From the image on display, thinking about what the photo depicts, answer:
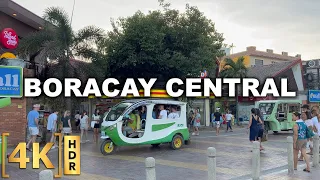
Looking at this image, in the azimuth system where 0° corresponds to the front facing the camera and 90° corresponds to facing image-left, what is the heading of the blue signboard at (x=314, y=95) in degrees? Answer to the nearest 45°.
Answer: approximately 0°

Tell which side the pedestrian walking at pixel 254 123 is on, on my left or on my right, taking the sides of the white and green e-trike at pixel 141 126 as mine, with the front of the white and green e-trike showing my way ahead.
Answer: on my left

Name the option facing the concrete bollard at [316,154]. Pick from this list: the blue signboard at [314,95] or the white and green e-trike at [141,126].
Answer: the blue signboard

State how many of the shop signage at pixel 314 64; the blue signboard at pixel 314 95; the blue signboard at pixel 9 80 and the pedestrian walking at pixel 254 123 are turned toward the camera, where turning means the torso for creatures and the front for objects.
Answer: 3

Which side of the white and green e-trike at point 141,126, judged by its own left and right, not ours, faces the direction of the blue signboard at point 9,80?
front

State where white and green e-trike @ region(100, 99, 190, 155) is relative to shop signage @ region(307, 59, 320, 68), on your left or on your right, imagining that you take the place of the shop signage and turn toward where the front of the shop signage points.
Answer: on your right

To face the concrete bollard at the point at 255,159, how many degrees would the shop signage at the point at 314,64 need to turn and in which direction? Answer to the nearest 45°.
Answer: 0° — it already faces it
